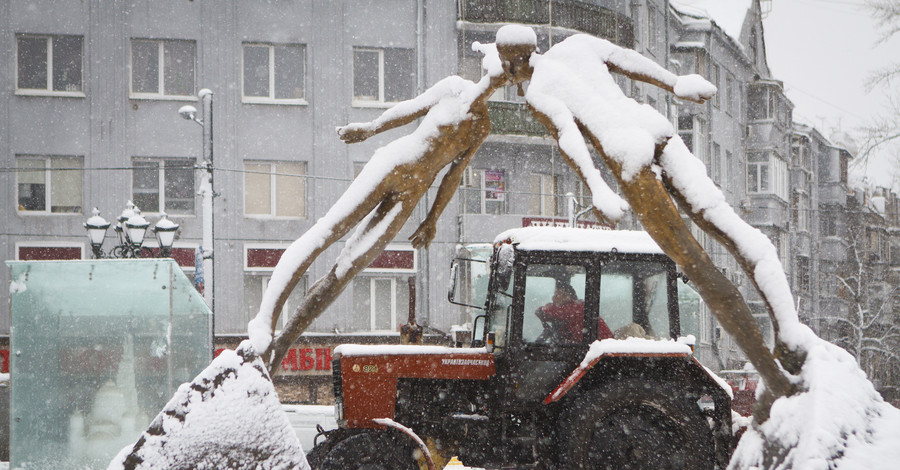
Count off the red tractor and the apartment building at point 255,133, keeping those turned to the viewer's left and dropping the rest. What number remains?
1

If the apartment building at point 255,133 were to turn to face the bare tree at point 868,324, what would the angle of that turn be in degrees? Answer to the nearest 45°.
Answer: approximately 135° to its left

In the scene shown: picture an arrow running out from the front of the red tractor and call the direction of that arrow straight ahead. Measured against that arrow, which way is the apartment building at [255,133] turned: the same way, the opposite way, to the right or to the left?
to the left

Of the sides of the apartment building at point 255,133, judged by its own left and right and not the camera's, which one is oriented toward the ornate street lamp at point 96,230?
front

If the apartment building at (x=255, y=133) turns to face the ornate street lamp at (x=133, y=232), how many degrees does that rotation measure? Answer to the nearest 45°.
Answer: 0° — it already faces it

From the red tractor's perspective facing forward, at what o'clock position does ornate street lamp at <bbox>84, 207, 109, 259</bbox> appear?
The ornate street lamp is roughly at 1 o'clock from the red tractor.

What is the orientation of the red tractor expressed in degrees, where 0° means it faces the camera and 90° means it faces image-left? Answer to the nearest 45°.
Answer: approximately 90°

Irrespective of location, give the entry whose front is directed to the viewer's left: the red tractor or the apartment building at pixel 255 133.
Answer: the red tractor

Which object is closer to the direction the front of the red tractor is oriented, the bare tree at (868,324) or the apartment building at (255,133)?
the apartment building

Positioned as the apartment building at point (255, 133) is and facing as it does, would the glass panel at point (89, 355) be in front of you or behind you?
in front
